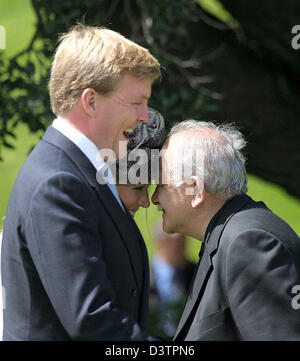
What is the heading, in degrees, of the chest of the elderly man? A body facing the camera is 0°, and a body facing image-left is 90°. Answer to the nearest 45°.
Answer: approximately 90°

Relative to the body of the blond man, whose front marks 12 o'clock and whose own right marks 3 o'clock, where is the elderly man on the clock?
The elderly man is roughly at 12 o'clock from the blond man.

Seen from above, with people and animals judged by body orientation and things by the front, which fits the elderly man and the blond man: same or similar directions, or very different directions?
very different directions

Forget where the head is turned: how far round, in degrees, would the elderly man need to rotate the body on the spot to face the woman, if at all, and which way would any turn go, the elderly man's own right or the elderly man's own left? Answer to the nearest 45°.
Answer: approximately 45° to the elderly man's own right

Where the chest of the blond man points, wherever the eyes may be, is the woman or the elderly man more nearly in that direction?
the elderly man

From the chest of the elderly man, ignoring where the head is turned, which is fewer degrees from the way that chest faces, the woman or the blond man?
the blond man

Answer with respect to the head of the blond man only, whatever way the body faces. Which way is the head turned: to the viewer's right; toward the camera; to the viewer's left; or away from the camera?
to the viewer's right

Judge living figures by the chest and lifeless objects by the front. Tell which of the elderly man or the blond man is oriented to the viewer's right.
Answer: the blond man

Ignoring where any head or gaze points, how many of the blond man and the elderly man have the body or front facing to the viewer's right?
1

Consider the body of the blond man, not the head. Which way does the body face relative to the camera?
to the viewer's right

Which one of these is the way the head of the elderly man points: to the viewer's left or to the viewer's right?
to the viewer's left

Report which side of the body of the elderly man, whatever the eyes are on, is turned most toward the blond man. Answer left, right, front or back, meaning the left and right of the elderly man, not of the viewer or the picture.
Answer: front
